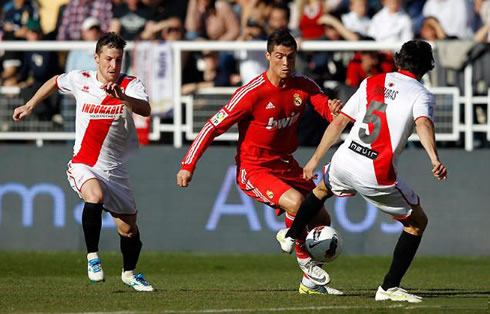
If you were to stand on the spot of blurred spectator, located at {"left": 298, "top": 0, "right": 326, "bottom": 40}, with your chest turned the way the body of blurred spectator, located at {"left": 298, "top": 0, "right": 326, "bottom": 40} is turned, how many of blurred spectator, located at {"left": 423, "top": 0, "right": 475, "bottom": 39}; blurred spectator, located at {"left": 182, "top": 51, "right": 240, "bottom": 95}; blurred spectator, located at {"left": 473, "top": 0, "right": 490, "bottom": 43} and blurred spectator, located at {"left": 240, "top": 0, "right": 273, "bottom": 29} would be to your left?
2

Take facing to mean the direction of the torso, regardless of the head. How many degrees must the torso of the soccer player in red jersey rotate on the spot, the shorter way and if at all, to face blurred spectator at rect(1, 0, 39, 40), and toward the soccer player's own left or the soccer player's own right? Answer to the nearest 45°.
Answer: approximately 180°

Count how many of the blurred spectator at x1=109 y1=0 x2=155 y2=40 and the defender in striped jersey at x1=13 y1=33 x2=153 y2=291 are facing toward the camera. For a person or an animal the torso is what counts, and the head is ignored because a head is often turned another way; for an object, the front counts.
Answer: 2

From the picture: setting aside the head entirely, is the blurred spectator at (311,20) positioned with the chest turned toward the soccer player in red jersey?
yes

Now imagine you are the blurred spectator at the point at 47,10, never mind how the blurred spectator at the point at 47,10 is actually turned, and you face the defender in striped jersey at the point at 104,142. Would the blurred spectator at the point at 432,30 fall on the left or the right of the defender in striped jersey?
left

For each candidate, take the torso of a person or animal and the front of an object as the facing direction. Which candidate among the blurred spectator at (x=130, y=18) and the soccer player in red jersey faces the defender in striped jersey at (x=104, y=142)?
the blurred spectator

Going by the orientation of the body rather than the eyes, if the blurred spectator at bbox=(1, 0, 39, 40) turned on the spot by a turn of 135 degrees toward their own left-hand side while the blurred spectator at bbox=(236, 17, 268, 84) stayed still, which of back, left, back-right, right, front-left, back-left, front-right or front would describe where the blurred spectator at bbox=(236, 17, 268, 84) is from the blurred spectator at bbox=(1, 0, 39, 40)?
right

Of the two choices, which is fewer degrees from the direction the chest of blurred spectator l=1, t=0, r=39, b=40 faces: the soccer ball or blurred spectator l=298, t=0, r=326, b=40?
the soccer ball
